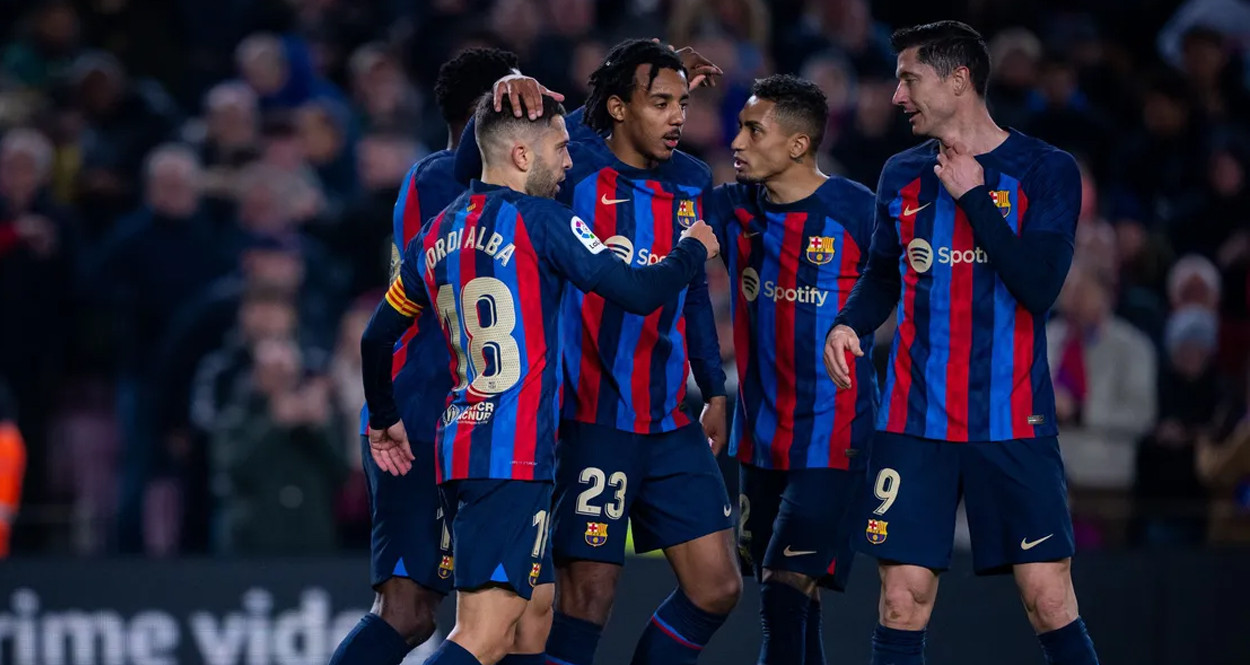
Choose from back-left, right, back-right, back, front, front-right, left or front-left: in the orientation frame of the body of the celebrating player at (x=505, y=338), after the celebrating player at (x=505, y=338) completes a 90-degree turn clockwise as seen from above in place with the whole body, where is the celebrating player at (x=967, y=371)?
front-left

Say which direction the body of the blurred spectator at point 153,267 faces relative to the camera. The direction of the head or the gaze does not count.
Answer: toward the camera

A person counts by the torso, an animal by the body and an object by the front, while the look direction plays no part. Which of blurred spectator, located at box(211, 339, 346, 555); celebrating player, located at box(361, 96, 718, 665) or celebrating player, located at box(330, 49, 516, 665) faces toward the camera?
the blurred spectator

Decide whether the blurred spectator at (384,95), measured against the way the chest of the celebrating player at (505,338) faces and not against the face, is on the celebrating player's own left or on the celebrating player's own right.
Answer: on the celebrating player's own left

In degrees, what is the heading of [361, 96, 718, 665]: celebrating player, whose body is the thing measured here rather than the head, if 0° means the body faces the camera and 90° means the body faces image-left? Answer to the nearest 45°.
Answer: approximately 225°

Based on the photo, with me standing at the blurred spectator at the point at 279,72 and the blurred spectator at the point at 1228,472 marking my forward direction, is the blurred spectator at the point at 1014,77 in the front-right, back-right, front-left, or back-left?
front-left

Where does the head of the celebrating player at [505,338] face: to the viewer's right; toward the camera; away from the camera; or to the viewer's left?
to the viewer's right

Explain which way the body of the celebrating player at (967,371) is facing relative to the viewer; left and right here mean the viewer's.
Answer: facing the viewer

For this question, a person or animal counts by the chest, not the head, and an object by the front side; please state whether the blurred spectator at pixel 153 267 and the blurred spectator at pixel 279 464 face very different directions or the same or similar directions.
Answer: same or similar directions

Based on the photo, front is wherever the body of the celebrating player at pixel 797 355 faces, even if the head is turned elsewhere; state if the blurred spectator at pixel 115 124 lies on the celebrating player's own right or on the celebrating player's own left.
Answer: on the celebrating player's own right

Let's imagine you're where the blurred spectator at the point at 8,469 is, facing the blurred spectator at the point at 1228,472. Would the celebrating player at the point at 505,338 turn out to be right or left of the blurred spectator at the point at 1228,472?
right

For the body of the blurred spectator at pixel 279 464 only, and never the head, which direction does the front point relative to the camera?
toward the camera

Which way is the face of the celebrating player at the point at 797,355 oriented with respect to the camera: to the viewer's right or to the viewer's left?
to the viewer's left

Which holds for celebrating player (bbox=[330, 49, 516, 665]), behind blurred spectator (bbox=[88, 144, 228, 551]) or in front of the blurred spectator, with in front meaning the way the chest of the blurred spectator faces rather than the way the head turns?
in front

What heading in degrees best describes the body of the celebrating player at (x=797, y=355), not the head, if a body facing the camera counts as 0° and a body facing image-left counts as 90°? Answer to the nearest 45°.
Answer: approximately 45°
